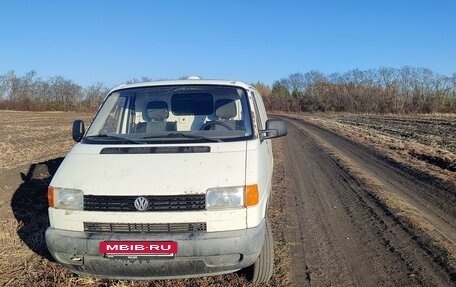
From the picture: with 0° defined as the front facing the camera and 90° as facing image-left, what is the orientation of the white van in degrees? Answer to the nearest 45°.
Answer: approximately 0°
